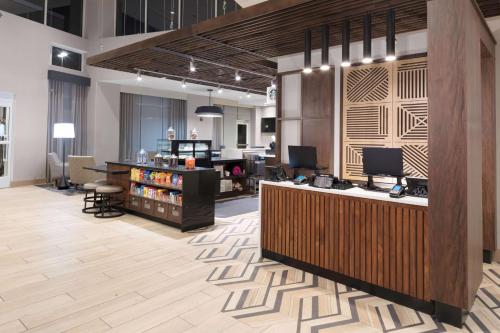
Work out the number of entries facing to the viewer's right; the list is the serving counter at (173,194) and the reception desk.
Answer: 0

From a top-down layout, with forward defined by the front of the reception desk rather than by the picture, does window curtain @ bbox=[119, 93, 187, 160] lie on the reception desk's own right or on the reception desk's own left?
on the reception desk's own right

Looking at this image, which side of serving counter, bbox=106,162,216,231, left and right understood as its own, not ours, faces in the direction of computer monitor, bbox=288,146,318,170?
left

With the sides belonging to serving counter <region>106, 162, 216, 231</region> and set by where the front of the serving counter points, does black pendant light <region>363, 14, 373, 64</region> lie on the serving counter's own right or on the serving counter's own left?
on the serving counter's own left

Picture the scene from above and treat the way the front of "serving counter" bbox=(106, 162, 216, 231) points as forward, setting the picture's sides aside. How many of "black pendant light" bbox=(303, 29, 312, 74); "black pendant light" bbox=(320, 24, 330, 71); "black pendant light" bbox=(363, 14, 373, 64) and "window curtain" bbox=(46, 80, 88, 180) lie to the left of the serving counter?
3

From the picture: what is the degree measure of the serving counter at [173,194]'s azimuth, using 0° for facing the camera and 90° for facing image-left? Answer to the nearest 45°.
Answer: approximately 45°

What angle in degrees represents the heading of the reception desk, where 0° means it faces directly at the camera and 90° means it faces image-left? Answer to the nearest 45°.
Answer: approximately 45°

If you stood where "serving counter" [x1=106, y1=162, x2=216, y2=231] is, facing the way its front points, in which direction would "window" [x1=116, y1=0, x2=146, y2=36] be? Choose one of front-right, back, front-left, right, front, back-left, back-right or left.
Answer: back-right

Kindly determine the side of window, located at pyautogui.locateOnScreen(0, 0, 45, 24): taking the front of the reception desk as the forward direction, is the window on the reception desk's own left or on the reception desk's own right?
on the reception desk's own right

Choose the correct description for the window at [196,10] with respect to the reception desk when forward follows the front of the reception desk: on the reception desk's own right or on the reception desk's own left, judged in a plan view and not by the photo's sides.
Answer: on the reception desk's own right
